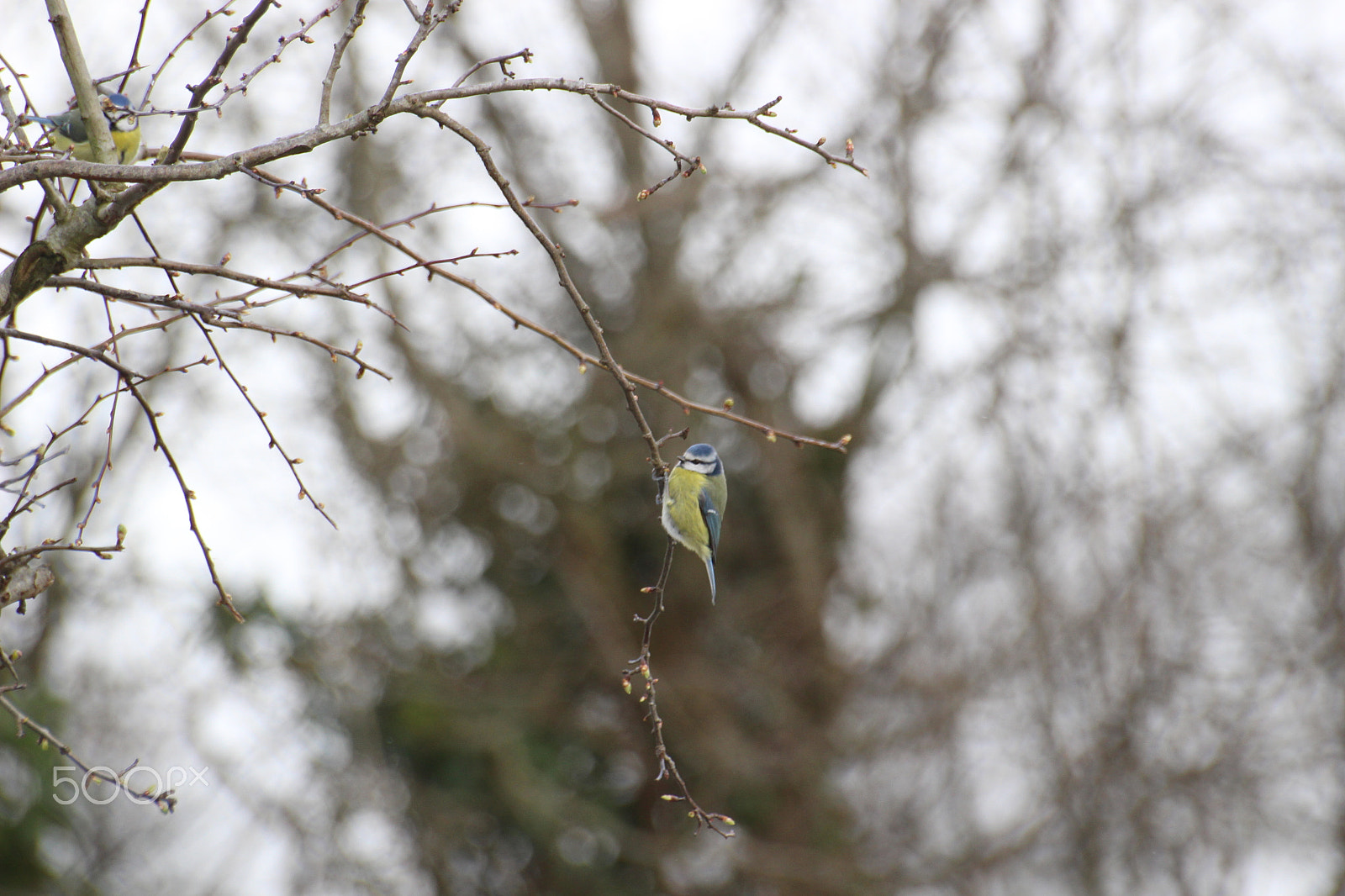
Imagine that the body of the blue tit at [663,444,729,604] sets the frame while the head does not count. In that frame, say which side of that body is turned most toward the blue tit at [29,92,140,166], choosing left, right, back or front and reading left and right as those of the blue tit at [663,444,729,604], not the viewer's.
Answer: front

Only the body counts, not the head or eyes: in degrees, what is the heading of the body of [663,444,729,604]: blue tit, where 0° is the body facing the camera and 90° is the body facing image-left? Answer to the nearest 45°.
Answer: approximately 45°
